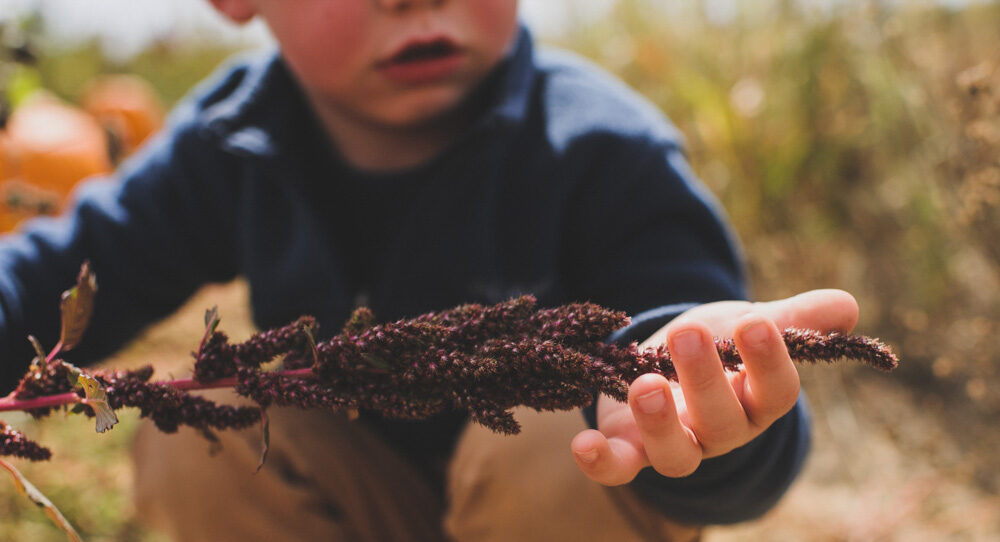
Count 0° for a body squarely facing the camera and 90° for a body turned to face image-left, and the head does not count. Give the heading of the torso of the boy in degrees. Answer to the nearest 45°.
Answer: approximately 0°

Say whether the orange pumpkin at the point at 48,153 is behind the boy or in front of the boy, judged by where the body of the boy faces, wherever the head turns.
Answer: behind
